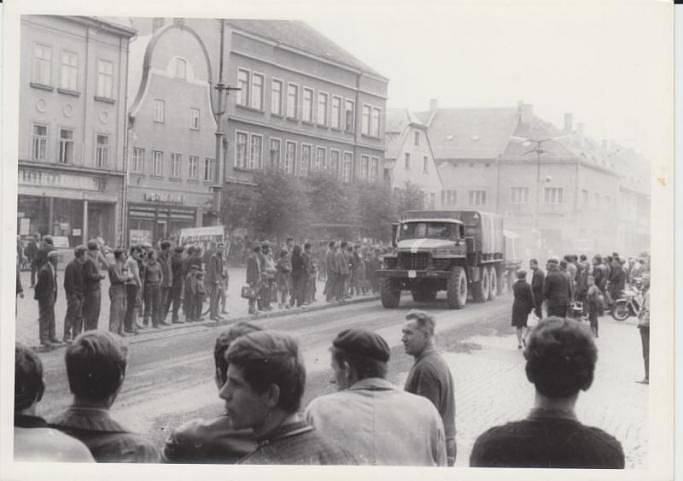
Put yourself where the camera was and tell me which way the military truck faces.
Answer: facing the viewer and to the left of the viewer

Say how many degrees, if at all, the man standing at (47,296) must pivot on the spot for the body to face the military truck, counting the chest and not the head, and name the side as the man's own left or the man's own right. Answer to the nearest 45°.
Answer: approximately 45° to the man's own left

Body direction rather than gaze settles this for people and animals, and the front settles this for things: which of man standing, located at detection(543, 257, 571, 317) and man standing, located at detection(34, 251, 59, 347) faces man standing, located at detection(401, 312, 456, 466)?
man standing, located at detection(34, 251, 59, 347)

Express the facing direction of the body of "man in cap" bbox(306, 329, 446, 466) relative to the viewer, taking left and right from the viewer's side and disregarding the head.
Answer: facing away from the viewer and to the left of the viewer

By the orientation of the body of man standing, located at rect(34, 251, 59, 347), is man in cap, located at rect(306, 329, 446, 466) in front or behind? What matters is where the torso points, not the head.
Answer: in front

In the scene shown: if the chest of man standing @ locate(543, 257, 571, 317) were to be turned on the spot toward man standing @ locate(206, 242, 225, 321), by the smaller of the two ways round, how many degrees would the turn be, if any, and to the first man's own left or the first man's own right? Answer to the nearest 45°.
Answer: approximately 45° to the first man's own left

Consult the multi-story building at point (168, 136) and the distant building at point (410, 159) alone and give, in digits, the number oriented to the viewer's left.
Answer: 0

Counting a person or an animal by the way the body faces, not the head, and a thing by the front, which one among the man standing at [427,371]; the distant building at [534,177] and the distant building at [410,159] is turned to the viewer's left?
the man standing

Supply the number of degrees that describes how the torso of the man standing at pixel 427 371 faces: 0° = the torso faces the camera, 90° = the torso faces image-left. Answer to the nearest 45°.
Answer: approximately 90°
